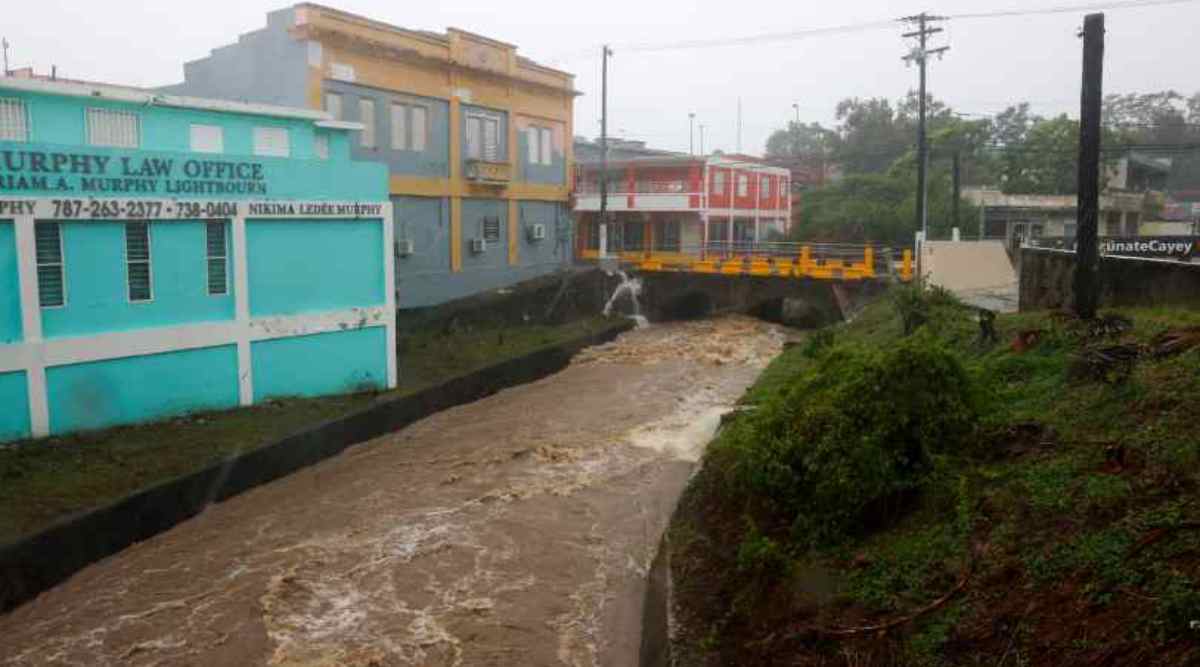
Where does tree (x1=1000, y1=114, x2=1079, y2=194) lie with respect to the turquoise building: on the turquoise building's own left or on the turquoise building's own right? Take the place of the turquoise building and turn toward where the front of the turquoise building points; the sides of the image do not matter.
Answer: on the turquoise building's own left

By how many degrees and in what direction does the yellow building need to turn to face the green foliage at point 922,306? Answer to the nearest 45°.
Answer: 0° — it already faces it

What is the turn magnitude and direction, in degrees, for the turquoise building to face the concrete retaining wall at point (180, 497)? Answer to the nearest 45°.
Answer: approximately 45° to its right

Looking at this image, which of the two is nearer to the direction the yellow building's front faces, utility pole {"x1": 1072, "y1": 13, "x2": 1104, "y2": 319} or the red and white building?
the utility pole

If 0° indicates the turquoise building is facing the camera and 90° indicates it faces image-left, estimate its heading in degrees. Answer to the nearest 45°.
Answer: approximately 315°

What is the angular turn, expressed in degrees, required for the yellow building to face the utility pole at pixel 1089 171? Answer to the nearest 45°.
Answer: approximately 45° to its right

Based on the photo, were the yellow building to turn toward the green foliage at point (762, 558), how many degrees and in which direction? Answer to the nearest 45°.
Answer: approximately 45° to its right

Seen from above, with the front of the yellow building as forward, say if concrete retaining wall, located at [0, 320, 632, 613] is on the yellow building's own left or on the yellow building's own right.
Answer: on the yellow building's own right

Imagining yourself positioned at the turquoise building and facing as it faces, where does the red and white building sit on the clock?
The red and white building is roughly at 9 o'clock from the turquoise building.

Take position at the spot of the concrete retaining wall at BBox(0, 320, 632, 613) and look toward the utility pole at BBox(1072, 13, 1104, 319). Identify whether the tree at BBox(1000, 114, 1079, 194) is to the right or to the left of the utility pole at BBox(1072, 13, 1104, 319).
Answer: left

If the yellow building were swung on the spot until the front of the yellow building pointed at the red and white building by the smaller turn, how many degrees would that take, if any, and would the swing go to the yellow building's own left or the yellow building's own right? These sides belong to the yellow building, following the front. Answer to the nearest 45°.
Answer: approximately 90° to the yellow building's own left

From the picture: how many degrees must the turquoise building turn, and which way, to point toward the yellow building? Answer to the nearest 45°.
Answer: approximately 90° to its left

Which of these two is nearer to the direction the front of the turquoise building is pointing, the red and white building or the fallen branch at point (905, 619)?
the fallen branch

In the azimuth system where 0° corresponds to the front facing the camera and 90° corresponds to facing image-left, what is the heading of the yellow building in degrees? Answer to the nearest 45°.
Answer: approximately 315°
